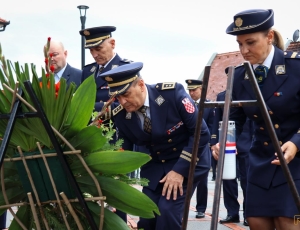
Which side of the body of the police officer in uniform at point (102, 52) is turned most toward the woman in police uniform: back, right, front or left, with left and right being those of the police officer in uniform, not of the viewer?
left

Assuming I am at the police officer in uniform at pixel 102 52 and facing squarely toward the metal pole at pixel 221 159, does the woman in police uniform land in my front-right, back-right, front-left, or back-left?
front-left

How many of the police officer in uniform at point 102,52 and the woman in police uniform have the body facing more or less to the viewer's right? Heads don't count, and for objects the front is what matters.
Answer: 0

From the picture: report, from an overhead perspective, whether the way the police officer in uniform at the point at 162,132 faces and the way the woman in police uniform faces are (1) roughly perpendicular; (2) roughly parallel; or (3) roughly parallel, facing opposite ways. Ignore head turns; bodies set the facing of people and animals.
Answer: roughly parallel

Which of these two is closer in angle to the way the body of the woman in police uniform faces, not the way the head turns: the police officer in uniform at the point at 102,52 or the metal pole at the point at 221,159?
the metal pole

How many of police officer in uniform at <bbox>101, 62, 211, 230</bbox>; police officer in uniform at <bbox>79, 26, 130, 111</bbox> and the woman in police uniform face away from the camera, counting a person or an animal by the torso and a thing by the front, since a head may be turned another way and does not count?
0

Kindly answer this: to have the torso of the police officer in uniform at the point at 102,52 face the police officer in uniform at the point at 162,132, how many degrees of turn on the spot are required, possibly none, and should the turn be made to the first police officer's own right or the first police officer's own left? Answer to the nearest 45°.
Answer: approximately 45° to the first police officer's own left

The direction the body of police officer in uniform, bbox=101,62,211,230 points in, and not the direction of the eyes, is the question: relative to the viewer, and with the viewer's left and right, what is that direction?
facing the viewer and to the left of the viewer

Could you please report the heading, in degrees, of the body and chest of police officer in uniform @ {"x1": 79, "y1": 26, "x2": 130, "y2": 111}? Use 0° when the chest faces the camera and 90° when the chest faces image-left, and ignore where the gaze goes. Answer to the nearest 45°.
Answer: approximately 45°
